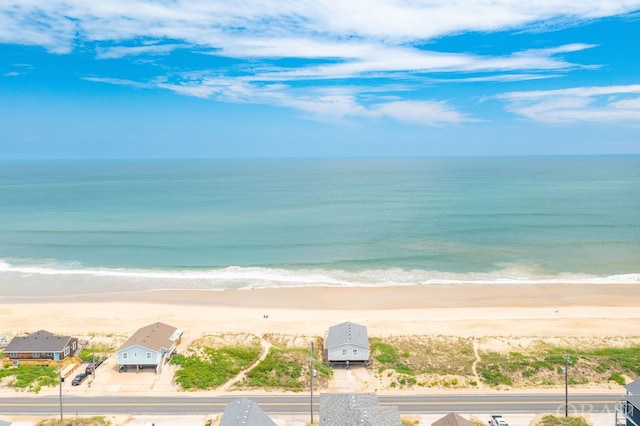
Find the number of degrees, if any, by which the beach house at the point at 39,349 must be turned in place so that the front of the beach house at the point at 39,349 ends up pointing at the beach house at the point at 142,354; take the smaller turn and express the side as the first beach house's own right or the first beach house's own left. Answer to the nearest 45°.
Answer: approximately 45° to the first beach house's own left

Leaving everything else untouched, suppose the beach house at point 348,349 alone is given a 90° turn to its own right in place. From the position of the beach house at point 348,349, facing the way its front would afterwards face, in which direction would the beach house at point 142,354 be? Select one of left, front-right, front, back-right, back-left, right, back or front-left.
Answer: front

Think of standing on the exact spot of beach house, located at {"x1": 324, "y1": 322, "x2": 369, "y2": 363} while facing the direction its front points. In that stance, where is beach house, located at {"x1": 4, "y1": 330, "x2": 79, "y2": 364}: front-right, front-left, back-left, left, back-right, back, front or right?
right

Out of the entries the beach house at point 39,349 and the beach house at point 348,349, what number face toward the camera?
2

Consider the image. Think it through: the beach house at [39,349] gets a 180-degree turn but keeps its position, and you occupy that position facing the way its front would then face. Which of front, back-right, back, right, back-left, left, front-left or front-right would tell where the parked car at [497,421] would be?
back-right

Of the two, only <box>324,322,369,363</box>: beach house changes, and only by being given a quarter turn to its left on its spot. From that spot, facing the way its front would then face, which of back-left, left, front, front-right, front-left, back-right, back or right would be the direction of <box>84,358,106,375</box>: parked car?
back

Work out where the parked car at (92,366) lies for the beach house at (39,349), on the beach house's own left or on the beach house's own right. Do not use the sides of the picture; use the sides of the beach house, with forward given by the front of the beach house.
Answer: on the beach house's own left

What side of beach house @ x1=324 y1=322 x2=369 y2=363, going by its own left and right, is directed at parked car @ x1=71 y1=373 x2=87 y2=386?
right

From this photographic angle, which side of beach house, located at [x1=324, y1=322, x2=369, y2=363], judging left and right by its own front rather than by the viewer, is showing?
front
